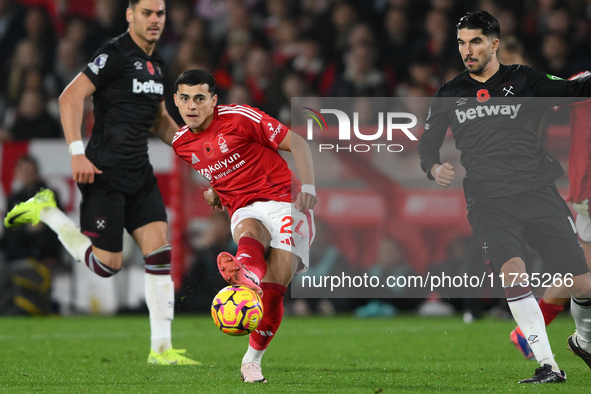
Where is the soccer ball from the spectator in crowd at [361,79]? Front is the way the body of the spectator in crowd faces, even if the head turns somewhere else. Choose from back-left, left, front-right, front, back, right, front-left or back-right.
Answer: front

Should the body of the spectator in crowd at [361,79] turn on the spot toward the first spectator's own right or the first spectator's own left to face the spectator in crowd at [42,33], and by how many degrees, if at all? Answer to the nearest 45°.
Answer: approximately 90° to the first spectator's own right

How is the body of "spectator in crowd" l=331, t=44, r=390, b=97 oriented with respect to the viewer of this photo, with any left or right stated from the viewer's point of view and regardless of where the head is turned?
facing the viewer

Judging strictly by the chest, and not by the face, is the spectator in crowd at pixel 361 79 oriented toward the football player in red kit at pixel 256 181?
yes

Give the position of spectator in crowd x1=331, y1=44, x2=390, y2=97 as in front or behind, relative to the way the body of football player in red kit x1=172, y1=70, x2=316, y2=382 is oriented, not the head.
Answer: behind

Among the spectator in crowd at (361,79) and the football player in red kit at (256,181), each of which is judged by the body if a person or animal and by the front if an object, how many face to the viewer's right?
0

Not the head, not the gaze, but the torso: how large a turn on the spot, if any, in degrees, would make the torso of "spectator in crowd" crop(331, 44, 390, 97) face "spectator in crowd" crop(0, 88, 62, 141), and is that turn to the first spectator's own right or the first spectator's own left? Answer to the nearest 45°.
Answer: approximately 90° to the first spectator's own right
